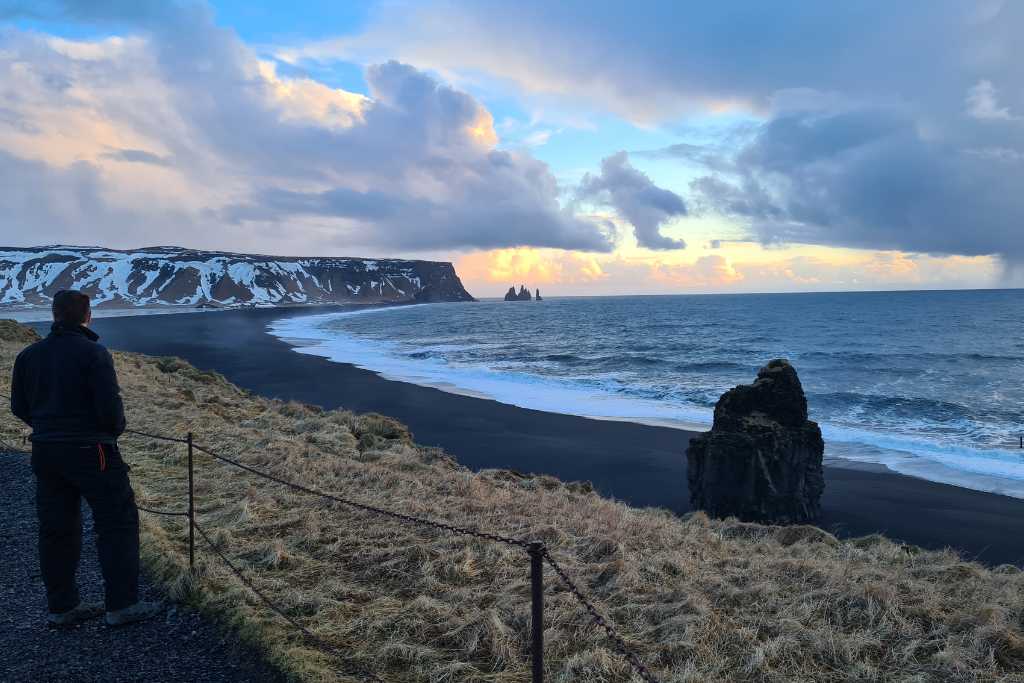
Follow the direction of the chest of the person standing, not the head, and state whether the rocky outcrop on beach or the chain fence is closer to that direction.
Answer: the rocky outcrop on beach

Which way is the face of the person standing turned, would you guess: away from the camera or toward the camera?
away from the camera

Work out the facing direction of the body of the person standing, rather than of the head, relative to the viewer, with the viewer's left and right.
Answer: facing away from the viewer and to the right of the viewer

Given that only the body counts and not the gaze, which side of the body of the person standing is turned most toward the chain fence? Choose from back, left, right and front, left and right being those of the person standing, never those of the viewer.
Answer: right
